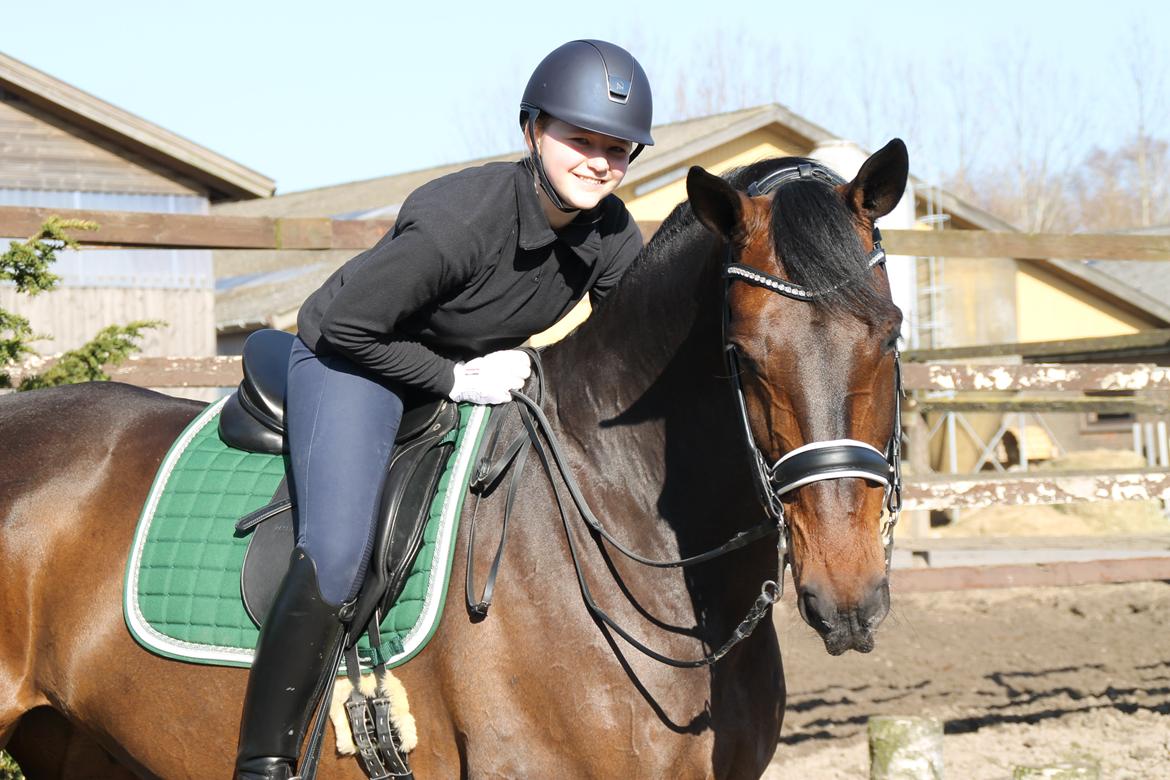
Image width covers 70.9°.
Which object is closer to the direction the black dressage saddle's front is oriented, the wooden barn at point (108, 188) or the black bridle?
the black bridle

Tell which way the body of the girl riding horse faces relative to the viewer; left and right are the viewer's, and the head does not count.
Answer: facing the viewer and to the right of the viewer

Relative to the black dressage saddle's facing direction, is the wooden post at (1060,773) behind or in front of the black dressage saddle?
in front

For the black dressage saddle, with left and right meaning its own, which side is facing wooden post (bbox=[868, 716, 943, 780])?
front

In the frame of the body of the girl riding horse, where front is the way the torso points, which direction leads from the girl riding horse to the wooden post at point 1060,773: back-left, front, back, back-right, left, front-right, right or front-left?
front-left

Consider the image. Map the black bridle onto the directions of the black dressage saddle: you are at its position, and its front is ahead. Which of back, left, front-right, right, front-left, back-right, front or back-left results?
front-right

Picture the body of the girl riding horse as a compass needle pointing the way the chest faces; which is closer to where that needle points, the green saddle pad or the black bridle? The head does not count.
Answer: the black bridle

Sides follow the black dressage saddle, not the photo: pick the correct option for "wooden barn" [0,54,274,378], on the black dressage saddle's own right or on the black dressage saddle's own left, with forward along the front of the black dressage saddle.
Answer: on the black dressage saddle's own left

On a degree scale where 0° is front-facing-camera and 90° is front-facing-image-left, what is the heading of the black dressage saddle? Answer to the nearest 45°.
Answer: approximately 270°

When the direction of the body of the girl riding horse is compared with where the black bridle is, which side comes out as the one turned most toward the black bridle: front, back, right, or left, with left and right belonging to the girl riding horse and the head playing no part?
front
